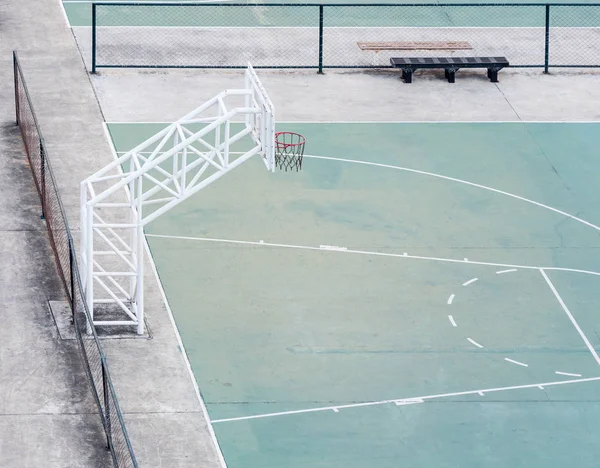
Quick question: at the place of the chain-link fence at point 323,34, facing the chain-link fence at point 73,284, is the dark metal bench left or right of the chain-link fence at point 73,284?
left

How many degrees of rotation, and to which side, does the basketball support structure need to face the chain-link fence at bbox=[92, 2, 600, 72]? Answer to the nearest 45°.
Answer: approximately 90° to its left

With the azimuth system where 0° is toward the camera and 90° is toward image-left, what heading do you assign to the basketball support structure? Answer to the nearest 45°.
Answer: approximately 270°

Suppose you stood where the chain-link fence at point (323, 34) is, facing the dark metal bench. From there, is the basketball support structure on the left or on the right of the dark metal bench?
right

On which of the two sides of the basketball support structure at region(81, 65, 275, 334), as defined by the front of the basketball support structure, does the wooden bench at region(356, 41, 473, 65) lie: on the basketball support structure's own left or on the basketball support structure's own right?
on the basketball support structure's own left

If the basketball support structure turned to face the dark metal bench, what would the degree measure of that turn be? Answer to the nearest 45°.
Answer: approximately 45° to its left
